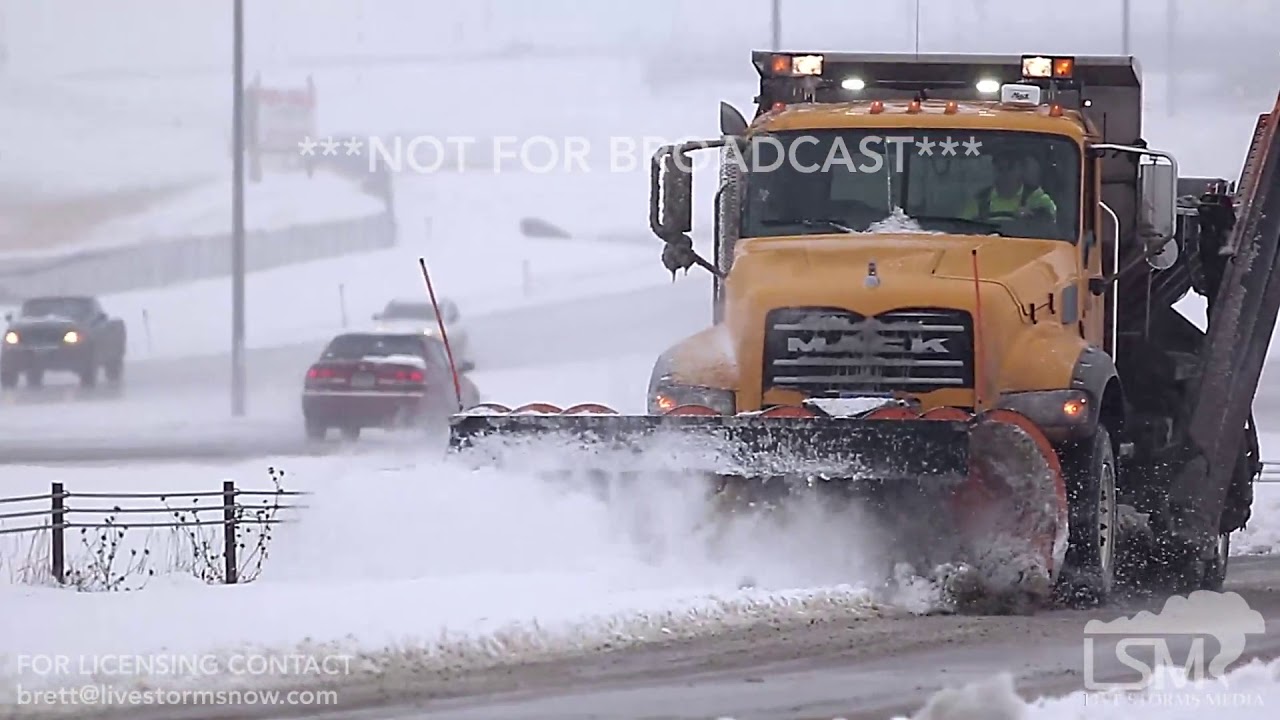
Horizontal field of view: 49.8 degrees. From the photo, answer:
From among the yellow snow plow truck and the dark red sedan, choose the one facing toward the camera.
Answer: the yellow snow plow truck

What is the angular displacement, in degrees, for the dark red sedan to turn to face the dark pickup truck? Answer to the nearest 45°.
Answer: approximately 45° to its left

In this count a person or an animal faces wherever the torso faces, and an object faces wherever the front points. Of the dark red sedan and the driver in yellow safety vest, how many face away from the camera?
1

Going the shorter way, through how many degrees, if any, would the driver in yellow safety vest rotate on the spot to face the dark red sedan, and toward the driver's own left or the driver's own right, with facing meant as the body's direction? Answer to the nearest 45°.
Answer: approximately 135° to the driver's own right

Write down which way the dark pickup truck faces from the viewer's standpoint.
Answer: facing the viewer

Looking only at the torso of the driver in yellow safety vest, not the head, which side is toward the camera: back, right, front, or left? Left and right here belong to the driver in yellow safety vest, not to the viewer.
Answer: front

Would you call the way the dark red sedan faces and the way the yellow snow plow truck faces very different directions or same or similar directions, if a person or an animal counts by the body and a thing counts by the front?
very different directions

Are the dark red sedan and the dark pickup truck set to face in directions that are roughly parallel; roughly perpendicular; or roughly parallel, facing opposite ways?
roughly parallel, facing opposite ways

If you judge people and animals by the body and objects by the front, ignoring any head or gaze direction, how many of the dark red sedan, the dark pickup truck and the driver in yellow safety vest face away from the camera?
1

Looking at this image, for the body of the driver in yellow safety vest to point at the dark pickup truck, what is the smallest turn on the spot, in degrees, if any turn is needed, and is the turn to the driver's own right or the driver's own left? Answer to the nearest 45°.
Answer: approximately 135° to the driver's own right

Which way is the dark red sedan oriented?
away from the camera

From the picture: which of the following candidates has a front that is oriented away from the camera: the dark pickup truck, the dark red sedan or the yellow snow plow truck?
the dark red sedan

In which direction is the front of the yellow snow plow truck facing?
toward the camera
